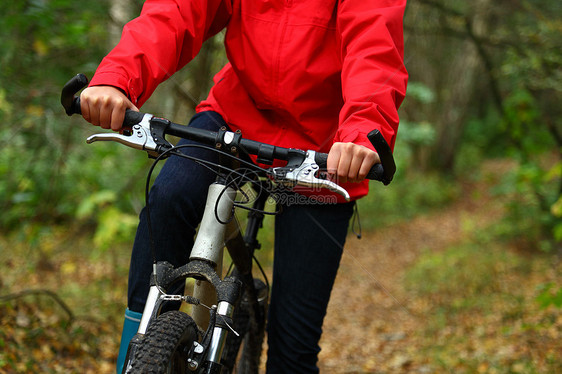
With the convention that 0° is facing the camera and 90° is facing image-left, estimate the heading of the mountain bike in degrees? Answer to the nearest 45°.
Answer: approximately 0°
